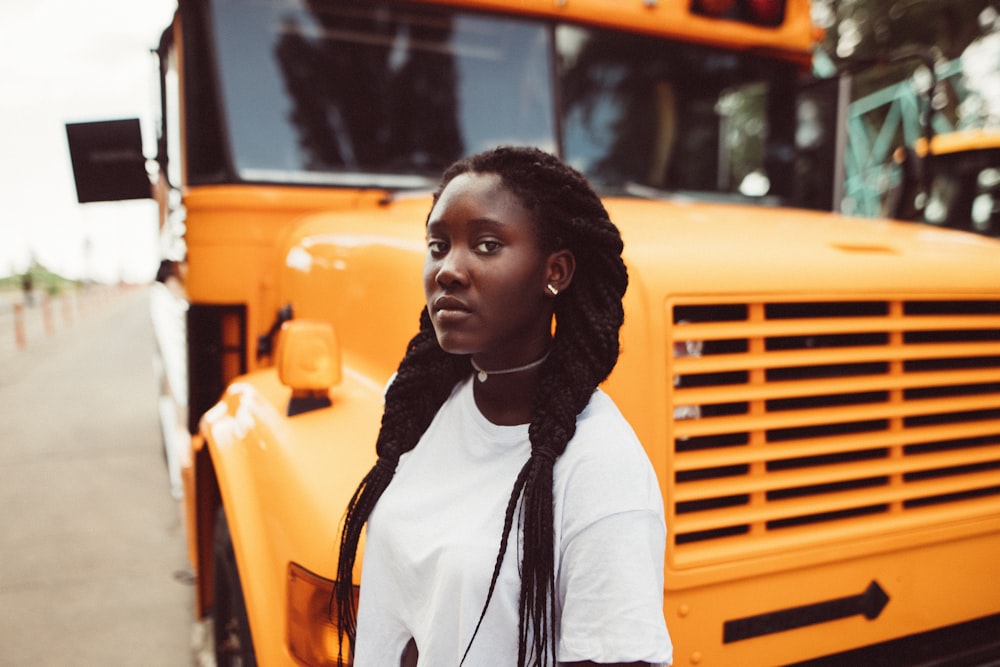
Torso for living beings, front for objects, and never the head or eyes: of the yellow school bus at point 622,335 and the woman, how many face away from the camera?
0

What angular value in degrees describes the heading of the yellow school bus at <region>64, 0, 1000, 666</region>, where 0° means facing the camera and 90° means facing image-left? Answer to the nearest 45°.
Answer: approximately 315°

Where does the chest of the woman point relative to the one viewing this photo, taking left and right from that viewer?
facing the viewer and to the left of the viewer

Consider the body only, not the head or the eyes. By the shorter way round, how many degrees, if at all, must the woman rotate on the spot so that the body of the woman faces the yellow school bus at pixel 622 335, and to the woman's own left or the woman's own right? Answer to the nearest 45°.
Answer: approximately 135° to the woman's own right

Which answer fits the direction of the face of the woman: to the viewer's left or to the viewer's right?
to the viewer's left

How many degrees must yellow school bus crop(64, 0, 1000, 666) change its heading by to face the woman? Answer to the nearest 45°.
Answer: approximately 45° to its right
